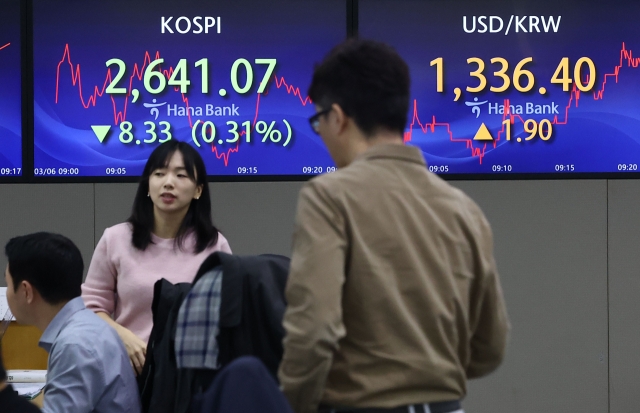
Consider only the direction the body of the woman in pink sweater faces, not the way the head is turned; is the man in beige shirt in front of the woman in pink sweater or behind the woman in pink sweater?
in front

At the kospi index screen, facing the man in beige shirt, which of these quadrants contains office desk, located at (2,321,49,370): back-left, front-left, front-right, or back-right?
front-right

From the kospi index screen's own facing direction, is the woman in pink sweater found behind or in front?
in front

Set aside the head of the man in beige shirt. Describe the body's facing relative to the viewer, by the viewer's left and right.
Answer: facing away from the viewer and to the left of the viewer

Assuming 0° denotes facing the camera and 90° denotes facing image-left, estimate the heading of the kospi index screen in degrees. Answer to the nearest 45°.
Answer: approximately 0°

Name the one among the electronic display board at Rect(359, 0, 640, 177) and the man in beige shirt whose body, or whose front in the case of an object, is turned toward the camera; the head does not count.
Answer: the electronic display board

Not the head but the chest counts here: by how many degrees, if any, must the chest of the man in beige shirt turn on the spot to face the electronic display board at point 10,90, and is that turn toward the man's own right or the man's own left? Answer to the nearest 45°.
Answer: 0° — they already face it

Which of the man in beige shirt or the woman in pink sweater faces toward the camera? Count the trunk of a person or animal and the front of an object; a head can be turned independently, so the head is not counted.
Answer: the woman in pink sweater

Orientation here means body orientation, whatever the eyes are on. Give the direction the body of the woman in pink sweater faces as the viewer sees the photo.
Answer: toward the camera

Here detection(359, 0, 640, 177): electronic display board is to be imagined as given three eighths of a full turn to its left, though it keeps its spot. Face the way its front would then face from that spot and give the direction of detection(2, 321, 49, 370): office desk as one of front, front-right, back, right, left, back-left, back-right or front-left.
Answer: back

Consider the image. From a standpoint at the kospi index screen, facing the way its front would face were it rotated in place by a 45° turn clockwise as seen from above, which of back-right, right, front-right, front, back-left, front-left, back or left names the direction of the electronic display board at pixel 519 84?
back-left

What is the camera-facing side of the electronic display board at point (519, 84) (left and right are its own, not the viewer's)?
front

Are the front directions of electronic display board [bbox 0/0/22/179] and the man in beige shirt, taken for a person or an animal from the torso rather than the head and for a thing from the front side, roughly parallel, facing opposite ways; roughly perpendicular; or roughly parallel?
roughly parallel, facing opposite ways

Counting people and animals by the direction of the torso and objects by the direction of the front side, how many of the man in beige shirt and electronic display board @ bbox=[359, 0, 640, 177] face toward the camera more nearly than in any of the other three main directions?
1

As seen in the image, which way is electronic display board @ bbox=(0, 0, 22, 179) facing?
toward the camera
